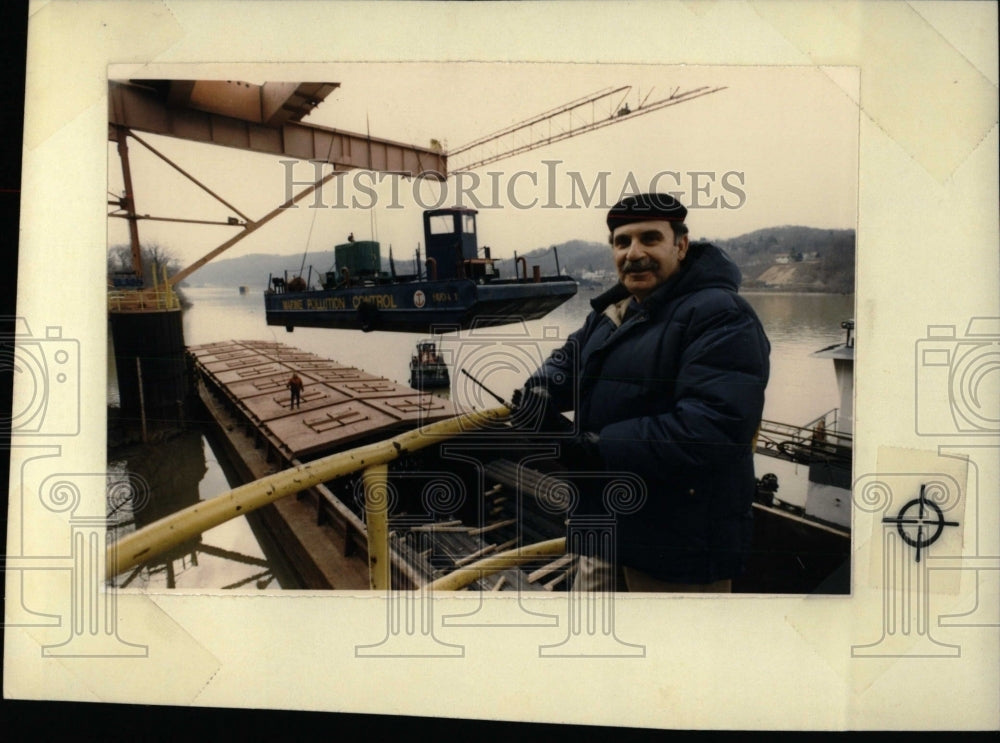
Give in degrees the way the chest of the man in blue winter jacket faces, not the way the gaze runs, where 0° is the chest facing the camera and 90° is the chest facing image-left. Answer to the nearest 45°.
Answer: approximately 45°

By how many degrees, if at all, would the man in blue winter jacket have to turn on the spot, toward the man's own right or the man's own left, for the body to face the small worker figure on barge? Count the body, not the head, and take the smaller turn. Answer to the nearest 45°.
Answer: approximately 45° to the man's own right
